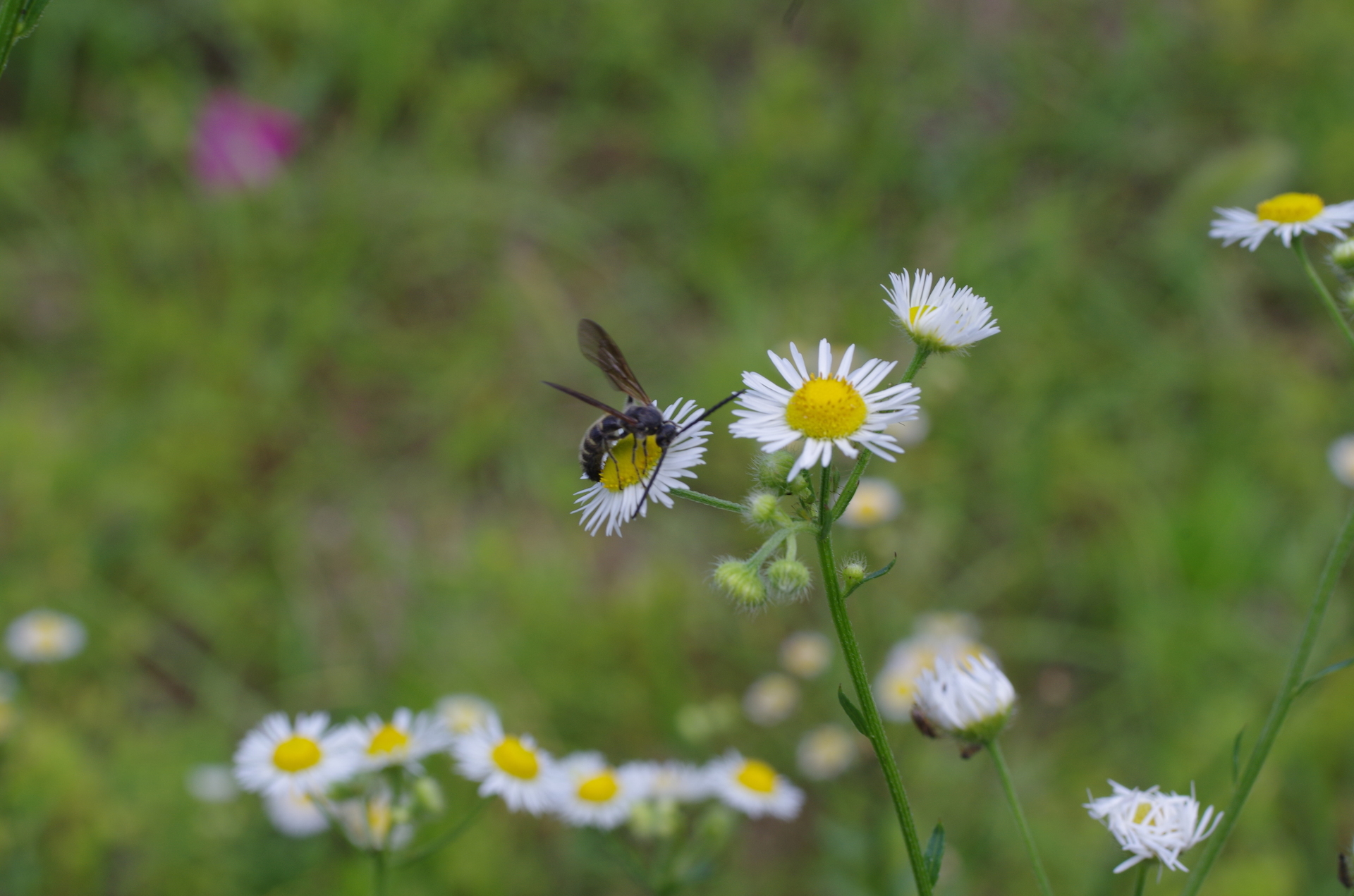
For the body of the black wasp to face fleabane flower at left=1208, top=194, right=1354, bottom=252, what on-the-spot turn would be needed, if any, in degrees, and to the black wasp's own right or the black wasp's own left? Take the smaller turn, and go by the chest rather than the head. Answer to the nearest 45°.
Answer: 0° — it already faces it

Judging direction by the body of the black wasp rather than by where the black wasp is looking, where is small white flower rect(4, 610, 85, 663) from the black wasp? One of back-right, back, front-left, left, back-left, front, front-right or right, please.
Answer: back-left

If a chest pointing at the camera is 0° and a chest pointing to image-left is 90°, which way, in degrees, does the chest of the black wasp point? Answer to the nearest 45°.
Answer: approximately 270°
